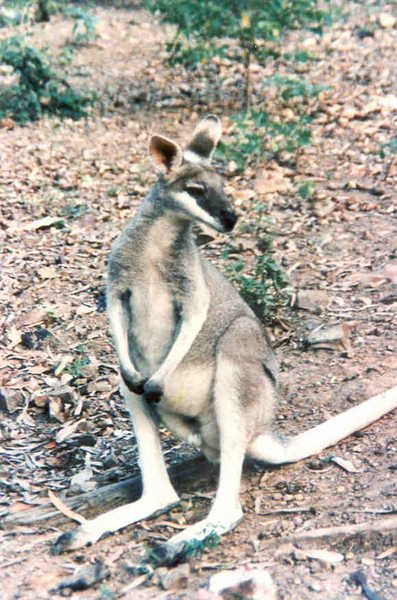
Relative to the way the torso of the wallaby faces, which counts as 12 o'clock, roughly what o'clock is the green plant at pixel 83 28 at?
The green plant is roughly at 4 o'clock from the wallaby.

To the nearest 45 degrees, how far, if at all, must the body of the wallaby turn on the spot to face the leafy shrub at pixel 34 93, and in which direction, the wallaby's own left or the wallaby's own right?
approximately 135° to the wallaby's own right

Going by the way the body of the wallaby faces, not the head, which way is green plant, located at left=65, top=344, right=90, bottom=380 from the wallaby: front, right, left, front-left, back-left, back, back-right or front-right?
right

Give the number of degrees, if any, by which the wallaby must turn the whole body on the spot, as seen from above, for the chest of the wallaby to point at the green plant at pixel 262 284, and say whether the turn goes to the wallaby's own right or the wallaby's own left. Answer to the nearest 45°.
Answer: approximately 135° to the wallaby's own right

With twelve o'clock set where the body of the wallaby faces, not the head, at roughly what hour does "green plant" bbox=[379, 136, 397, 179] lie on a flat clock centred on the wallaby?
The green plant is roughly at 5 o'clock from the wallaby.

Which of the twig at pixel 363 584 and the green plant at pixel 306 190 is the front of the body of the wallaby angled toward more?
the twig

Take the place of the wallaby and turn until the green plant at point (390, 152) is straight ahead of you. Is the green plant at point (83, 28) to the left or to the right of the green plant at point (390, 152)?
left

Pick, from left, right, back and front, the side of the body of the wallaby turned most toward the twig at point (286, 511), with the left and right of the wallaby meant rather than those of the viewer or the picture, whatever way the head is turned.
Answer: left

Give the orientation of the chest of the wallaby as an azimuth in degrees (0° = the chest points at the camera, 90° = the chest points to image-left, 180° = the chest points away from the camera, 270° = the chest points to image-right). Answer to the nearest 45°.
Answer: approximately 45°

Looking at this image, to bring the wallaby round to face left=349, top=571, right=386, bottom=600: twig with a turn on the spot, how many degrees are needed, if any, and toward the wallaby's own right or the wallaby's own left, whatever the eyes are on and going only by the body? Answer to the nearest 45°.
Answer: approximately 90° to the wallaby's own left
